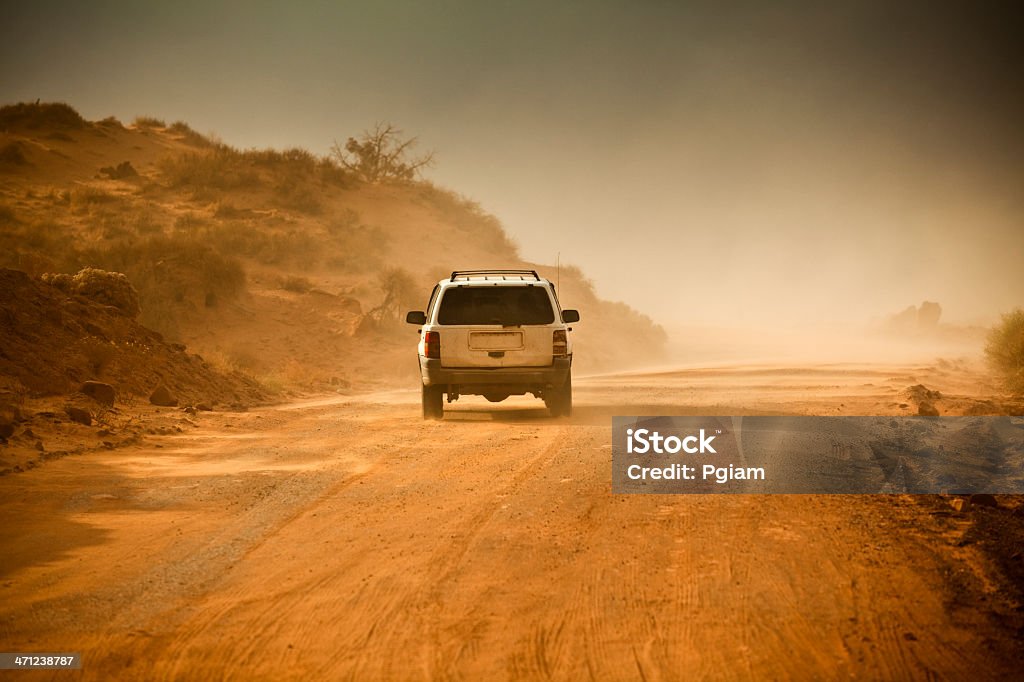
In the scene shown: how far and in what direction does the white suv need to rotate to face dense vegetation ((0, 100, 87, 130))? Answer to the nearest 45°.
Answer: approximately 45° to its left

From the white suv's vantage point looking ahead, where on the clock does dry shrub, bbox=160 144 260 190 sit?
The dry shrub is roughly at 11 o'clock from the white suv.

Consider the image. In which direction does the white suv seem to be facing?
away from the camera

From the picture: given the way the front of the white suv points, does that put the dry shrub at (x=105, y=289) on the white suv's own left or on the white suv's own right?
on the white suv's own left

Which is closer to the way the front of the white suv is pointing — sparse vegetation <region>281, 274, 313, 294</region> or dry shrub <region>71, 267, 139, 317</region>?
the sparse vegetation

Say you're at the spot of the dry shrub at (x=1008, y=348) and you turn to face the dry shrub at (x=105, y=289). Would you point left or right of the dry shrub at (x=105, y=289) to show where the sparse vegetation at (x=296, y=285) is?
right

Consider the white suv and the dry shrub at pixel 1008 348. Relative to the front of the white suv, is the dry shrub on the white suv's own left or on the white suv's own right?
on the white suv's own right
